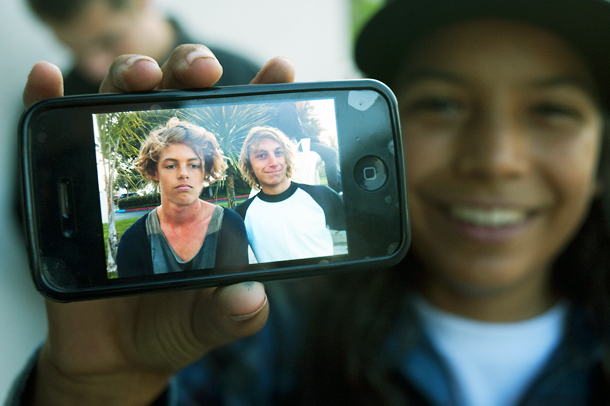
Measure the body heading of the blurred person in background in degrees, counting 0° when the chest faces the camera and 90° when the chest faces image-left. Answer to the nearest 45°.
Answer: approximately 45°

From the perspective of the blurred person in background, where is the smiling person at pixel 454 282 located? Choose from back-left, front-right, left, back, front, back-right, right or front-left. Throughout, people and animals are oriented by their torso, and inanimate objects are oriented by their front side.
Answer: left

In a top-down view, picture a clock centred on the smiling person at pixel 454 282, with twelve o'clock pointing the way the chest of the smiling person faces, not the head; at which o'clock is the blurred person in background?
The blurred person in background is roughly at 4 o'clock from the smiling person.

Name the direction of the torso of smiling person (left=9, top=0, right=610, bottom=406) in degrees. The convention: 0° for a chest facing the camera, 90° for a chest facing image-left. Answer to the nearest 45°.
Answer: approximately 0°
